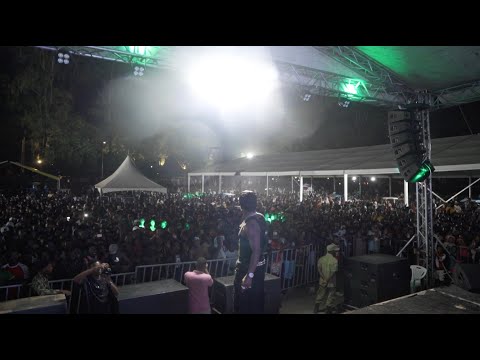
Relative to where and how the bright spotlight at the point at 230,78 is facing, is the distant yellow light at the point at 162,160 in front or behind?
behind

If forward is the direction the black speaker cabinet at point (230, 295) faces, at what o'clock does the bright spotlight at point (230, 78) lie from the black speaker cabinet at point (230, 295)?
The bright spotlight is roughly at 12 o'clock from the black speaker cabinet.

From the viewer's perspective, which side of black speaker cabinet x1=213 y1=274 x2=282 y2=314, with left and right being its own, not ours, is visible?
back

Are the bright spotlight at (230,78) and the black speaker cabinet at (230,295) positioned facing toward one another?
yes

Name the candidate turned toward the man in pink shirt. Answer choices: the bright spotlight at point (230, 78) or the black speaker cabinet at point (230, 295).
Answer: the bright spotlight

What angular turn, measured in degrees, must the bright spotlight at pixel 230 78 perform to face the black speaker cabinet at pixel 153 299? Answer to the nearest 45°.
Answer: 0° — it already faces it

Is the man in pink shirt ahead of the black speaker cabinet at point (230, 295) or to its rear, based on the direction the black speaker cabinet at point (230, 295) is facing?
to the rear

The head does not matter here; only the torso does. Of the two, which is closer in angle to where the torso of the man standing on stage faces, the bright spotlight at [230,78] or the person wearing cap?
the bright spotlight
